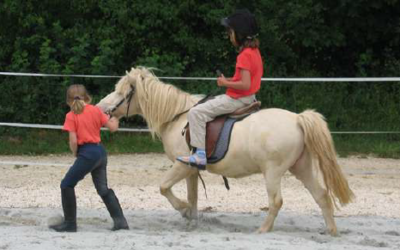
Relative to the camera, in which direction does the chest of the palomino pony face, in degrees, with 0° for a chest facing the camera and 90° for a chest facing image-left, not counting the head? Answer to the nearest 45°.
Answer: approximately 90°
